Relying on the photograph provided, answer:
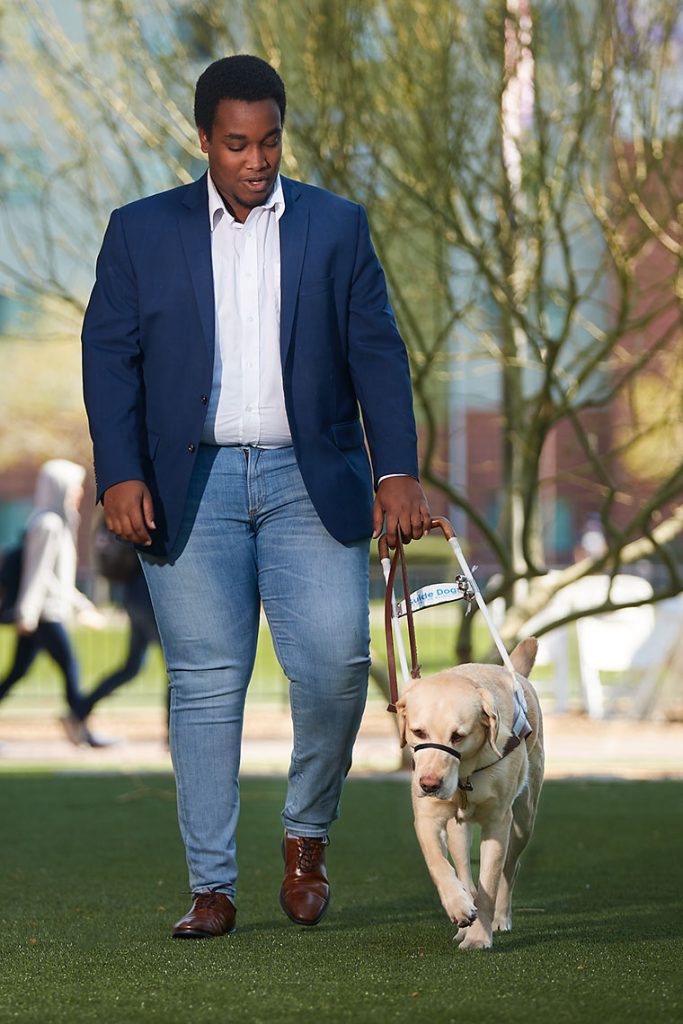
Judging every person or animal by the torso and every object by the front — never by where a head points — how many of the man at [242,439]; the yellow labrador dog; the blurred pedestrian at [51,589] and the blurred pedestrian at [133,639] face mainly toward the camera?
2

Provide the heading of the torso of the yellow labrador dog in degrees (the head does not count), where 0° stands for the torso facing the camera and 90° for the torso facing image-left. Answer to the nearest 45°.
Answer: approximately 0°
